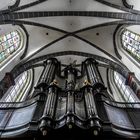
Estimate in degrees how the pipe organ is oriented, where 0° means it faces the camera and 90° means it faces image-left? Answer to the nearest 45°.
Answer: approximately 0°
